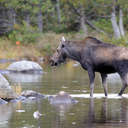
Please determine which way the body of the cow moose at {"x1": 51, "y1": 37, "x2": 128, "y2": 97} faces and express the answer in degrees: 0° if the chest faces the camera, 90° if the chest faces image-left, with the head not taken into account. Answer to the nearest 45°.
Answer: approximately 90°
